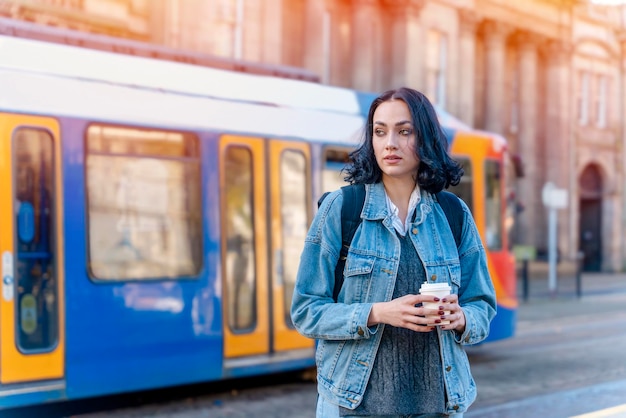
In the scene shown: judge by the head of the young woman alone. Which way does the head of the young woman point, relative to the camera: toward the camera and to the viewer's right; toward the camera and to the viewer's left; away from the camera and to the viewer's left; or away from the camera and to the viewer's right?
toward the camera and to the viewer's left

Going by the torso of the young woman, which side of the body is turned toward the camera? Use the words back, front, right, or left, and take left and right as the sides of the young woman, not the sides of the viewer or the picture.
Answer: front
